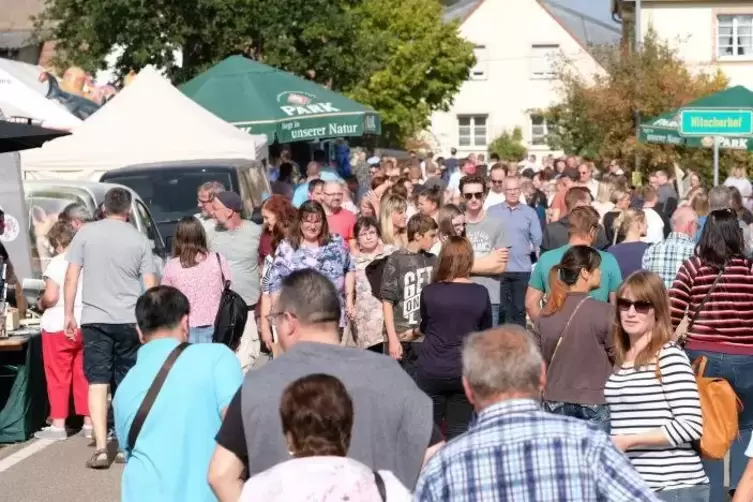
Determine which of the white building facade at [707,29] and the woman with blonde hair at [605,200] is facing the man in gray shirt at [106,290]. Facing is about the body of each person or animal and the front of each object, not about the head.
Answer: the white building facade

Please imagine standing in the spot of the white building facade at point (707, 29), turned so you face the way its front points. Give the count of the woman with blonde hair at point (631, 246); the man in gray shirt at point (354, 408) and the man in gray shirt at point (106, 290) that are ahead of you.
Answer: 3

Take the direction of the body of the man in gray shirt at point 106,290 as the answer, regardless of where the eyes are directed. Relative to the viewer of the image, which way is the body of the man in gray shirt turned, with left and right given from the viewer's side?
facing away from the viewer

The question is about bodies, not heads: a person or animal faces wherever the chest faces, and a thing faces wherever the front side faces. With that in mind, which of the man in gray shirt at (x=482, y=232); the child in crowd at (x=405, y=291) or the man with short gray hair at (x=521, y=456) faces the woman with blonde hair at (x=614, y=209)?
the man with short gray hair

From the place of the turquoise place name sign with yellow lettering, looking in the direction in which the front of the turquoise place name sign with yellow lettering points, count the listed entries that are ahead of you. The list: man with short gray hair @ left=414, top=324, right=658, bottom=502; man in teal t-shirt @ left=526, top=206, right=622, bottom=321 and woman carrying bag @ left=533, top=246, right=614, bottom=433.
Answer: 3

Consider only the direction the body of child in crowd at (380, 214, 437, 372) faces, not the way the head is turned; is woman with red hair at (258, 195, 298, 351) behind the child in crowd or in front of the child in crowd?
behind

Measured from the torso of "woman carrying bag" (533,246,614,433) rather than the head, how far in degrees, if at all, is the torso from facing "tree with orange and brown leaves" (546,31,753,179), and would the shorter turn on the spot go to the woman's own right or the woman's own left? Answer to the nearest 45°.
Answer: approximately 45° to the woman's own left
